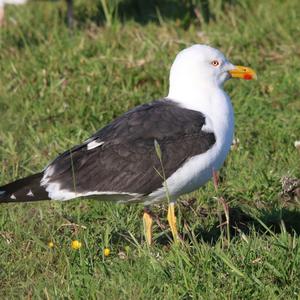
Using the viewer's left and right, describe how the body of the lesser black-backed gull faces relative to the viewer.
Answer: facing to the right of the viewer

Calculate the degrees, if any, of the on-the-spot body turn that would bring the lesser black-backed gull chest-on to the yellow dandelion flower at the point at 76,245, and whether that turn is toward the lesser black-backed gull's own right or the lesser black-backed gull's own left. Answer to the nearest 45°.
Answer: approximately 135° to the lesser black-backed gull's own right
